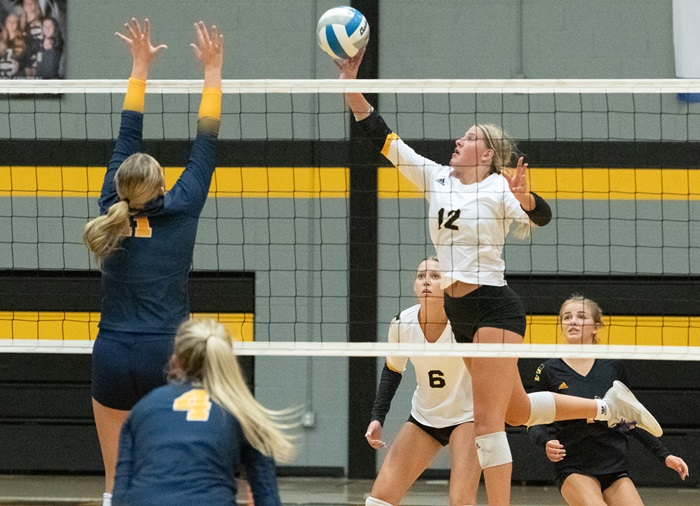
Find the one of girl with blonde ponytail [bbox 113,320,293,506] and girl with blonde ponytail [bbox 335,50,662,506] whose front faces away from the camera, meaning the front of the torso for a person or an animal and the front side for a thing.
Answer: girl with blonde ponytail [bbox 113,320,293,506]

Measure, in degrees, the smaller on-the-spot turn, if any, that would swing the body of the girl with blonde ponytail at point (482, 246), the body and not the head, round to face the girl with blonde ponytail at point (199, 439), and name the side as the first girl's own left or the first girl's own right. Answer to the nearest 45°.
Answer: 0° — they already face them

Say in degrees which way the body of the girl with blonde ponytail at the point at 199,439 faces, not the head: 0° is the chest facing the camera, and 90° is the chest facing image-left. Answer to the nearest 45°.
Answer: approximately 180°

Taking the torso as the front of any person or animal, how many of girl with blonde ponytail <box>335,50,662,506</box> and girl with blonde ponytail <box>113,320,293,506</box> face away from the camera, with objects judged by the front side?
1

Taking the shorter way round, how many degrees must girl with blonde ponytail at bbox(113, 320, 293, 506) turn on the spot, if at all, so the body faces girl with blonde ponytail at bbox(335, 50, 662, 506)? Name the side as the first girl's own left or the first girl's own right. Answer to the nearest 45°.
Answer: approximately 45° to the first girl's own right

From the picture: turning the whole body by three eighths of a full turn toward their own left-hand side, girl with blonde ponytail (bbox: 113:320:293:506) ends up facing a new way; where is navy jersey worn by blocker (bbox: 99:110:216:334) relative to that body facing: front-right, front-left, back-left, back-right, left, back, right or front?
back-right

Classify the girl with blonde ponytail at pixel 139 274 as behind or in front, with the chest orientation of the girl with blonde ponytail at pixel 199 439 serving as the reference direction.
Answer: in front

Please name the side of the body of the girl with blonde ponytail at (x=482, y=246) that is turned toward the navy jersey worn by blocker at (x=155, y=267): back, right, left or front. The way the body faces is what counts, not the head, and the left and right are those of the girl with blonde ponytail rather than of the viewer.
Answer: front

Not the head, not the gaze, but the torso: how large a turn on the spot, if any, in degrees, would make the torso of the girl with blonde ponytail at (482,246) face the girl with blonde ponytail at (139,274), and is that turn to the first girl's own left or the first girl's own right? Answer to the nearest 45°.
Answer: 0° — they already face them
